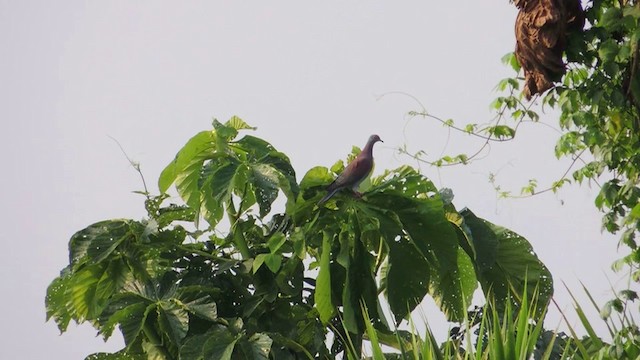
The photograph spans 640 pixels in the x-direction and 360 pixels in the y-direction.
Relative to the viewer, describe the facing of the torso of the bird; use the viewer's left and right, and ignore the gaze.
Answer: facing to the right of the viewer
